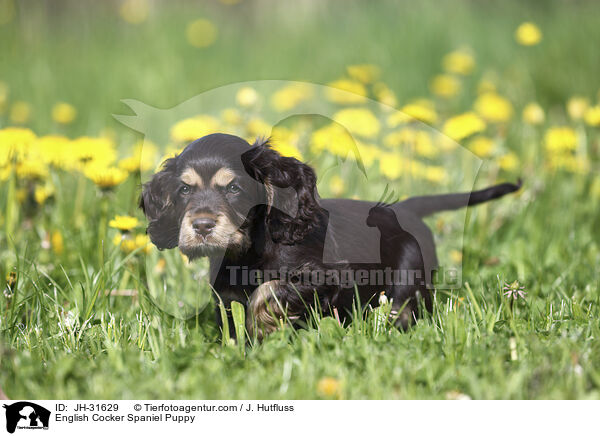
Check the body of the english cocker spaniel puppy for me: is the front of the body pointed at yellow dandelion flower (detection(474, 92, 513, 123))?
no

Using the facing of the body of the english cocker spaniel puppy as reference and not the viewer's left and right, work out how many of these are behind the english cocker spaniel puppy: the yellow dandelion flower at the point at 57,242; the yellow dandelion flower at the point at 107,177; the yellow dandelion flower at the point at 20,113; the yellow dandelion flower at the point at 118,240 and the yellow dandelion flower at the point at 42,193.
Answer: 0

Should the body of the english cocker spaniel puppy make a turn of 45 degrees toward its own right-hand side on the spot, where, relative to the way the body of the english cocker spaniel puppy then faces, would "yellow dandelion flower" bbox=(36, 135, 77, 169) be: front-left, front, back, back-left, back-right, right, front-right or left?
front

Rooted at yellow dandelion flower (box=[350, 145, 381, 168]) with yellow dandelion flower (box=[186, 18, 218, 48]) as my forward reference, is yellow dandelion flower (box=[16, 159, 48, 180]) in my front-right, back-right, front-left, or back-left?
front-left

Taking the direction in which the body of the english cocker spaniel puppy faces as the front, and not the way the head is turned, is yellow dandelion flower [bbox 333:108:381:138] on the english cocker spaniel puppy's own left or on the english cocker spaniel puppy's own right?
on the english cocker spaniel puppy's own right

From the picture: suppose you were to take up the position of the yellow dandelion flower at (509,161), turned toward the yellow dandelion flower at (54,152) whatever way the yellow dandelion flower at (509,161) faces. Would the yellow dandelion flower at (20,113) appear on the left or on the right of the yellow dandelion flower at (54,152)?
right

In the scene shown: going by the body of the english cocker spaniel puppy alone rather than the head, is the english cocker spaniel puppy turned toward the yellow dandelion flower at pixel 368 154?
no

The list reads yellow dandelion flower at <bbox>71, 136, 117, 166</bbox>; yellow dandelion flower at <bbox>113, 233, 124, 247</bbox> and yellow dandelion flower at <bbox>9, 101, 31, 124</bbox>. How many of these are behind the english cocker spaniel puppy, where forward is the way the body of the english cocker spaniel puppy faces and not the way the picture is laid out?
0

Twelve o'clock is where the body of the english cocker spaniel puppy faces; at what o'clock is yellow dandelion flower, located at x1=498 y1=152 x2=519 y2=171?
The yellow dandelion flower is roughly at 4 o'clock from the english cocker spaniel puppy.

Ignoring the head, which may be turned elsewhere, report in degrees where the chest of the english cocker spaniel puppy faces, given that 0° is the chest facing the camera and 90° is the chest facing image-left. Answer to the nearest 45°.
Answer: approximately 90°

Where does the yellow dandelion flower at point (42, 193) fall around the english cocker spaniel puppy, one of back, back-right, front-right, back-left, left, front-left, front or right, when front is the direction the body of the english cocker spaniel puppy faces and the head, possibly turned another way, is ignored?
front-right

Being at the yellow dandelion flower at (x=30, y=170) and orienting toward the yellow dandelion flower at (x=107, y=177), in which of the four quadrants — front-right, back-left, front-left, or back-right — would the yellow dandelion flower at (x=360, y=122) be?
front-left

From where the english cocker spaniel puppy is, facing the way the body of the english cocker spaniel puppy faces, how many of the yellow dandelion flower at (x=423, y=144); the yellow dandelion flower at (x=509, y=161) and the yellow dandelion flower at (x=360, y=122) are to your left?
0

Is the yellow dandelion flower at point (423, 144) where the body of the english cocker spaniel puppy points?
no

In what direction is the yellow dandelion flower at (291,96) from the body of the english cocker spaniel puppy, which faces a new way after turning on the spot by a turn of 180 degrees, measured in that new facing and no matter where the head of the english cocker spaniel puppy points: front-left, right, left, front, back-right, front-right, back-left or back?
left

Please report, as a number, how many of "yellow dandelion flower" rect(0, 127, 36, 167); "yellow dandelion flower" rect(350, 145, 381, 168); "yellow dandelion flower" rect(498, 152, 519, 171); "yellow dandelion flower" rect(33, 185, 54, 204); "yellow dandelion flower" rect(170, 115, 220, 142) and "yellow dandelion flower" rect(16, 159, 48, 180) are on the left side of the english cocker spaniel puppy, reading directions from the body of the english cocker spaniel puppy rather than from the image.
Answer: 0

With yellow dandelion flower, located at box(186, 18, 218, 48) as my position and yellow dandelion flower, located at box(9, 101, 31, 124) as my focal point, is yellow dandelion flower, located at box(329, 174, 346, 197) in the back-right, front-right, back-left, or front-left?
front-left

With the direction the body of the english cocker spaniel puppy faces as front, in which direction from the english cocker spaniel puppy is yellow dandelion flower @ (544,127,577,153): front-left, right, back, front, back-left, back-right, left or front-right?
back-right

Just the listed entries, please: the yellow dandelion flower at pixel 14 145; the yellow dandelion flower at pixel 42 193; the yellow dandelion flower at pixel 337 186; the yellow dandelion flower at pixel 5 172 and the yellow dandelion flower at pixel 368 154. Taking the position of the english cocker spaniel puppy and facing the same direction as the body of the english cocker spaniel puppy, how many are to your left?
0
